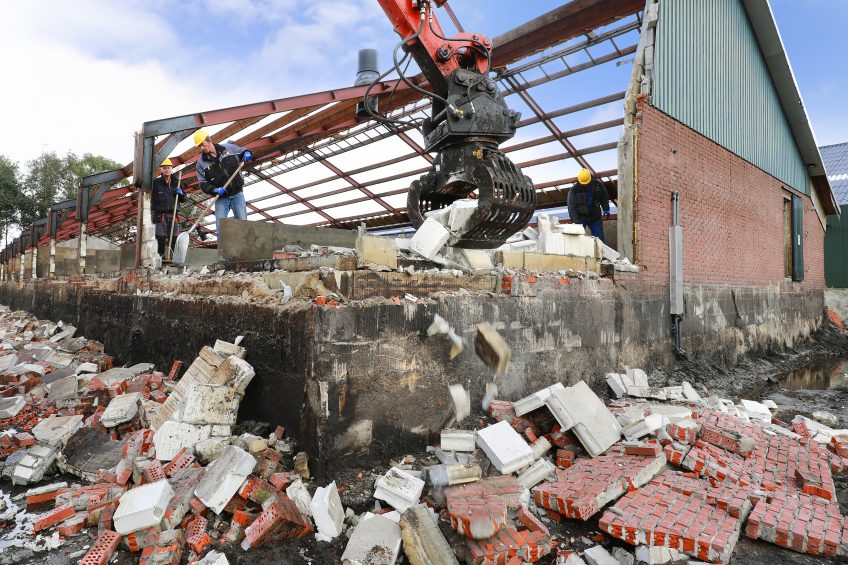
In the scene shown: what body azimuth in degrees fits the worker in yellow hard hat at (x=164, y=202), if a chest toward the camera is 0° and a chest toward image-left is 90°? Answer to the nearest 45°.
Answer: approximately 0°

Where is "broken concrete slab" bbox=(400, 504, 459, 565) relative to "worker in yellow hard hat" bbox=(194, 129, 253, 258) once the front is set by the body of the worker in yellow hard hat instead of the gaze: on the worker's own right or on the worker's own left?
on the worker's own left

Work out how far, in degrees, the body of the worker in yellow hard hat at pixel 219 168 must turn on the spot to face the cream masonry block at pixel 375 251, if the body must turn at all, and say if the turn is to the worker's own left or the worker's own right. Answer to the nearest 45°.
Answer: approximately 45° to the worker's own left

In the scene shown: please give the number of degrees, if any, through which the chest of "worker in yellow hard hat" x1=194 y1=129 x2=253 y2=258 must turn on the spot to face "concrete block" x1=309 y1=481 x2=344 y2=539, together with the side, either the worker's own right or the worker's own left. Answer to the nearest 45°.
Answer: approximately 45° to the worker's own left

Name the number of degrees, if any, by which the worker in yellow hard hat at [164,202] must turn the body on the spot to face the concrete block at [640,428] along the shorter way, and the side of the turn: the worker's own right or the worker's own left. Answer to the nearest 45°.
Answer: approximately 45° to the worker's own left

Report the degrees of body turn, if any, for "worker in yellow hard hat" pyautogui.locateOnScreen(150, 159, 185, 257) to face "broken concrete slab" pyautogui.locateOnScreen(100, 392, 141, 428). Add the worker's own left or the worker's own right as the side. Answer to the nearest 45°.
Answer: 0° — they already face it

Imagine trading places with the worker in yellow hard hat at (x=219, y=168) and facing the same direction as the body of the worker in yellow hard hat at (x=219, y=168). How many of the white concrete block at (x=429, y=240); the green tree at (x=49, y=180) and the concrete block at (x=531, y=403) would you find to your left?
2

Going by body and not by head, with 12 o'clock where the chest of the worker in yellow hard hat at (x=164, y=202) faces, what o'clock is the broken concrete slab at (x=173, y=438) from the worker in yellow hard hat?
The broken concrete slab is roughly at 12 o'clock from the worker in yellow hard hat.

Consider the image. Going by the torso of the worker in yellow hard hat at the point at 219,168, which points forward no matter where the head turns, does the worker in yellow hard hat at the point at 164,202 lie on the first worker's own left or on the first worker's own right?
on the first worker's own right

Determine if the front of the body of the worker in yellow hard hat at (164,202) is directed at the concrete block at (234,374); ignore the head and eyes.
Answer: yes

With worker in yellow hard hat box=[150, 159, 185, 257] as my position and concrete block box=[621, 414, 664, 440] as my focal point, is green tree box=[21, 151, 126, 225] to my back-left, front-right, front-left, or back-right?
back-left
